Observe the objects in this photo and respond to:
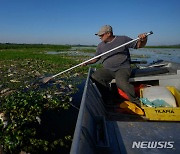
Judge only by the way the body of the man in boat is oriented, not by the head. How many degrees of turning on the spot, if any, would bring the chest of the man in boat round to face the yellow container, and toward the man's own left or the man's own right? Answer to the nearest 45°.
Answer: approximately 90° to the man's own left

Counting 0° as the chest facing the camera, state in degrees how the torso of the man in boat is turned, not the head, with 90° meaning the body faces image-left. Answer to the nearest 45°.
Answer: approximately 45°
